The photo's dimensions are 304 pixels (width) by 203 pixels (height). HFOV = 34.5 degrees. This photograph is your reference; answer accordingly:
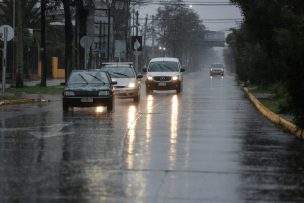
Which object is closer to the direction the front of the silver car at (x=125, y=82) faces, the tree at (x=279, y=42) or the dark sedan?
the dark sedan

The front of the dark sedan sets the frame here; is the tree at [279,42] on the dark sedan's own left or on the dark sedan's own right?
on the dark sedan's own left

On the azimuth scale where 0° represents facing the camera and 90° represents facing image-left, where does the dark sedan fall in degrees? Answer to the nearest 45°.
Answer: approximately 0°

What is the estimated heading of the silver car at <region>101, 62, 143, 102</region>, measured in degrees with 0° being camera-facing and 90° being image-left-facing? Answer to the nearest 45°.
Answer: approximately 0°

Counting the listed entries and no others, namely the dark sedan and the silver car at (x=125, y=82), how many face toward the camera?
2

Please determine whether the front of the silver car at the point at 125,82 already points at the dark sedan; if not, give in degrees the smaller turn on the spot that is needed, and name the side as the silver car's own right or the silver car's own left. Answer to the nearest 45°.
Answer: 0° — it already faces it

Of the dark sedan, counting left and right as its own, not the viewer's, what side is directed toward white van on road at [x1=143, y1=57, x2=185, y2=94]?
back

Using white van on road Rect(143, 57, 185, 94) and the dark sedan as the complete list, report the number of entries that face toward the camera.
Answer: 2

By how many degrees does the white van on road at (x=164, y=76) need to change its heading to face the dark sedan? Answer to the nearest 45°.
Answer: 0° — it already faces it
